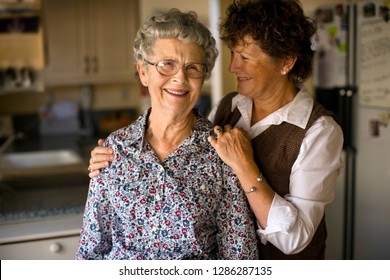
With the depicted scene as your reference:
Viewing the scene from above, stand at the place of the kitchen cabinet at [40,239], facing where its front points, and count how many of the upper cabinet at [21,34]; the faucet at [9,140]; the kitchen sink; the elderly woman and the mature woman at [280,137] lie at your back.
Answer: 3

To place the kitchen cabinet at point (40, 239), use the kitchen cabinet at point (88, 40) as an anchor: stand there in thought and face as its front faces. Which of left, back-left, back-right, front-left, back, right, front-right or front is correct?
front

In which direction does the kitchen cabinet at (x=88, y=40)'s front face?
toward the camera

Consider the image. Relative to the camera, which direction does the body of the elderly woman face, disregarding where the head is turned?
toward the camera

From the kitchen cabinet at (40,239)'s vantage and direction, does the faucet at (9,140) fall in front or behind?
behind

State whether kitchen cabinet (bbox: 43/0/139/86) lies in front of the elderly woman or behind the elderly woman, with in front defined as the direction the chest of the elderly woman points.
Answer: behind
